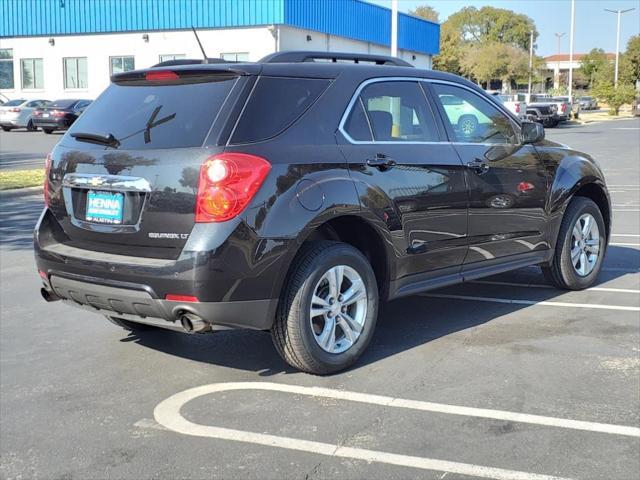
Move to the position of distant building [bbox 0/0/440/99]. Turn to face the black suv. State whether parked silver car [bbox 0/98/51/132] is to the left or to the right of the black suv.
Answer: right

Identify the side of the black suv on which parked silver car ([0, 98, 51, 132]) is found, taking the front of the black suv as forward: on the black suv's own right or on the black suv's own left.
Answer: on the black suv's own left

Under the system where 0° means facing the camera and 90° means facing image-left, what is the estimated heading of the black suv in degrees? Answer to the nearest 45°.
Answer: approximately 225°

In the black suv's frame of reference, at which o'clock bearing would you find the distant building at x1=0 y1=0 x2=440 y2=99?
The distant building is roughly at 10 o'clock from the black suv.

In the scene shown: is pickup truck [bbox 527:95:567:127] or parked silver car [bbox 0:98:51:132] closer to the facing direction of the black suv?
the pickup truck

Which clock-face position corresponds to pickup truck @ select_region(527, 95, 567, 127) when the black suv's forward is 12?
The pickup truck is roughly at 11 o'clock from the black suv.
